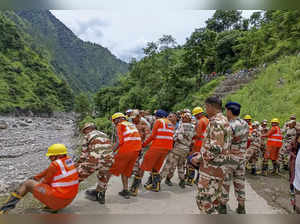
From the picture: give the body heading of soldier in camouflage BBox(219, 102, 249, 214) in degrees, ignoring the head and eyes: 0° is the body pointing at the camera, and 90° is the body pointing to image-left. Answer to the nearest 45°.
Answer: approximately 135°

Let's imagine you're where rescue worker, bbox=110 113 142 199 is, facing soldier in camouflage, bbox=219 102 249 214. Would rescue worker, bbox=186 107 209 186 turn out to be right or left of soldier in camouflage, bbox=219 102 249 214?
left

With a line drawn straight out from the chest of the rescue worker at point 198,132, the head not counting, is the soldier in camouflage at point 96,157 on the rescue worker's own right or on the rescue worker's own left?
on the rescue worker's own left

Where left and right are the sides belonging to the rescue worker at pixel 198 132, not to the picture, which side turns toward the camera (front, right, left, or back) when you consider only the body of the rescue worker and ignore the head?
left

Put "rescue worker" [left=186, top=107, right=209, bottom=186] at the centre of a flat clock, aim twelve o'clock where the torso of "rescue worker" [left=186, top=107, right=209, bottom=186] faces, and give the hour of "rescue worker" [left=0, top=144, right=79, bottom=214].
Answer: "rescue worker" [left=0, top=144, right=79, bottom=214] is roughly at 10 o'clock from "rescue worker" [left=186, top=107, right=209, bottom=186].

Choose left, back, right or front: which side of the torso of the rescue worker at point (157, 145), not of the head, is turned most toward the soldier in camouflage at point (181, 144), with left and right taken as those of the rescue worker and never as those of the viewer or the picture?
right

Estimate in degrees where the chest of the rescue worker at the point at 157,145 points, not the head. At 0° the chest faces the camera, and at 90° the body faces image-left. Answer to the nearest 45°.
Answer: approximately 135°

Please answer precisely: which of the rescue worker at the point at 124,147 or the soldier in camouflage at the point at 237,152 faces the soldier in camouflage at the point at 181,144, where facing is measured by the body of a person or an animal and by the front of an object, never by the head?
the soldier in camouflage at the point at 237,152

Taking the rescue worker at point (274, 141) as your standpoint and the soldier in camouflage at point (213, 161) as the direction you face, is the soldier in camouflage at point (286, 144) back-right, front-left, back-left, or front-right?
back-left

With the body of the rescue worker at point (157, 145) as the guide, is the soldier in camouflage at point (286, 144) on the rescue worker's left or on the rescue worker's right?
on the rescue worker's right

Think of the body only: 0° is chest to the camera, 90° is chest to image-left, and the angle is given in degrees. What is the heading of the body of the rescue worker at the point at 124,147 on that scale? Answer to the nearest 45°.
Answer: approximately 135°

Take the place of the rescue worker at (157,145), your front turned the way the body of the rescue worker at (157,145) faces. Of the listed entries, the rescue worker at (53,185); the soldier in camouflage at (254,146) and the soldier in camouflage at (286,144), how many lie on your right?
2

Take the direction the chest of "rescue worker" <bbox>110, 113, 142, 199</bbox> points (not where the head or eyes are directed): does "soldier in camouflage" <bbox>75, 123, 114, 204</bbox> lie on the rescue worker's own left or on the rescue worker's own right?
on the rescue worker's own left
